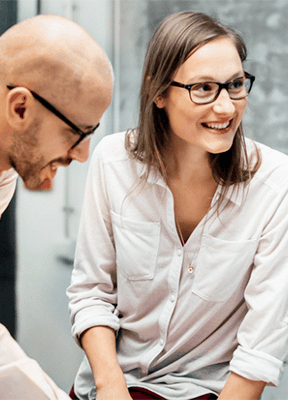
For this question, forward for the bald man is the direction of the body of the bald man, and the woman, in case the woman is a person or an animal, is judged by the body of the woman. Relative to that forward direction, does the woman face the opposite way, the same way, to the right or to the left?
to the right

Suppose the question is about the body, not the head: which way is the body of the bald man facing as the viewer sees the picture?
to the viewer's right
